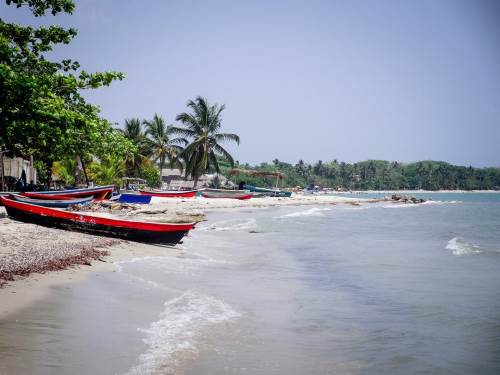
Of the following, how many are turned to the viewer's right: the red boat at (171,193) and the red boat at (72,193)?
2

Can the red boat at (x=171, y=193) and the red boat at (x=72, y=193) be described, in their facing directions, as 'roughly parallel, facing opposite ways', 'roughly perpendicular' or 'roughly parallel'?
roughly parallel

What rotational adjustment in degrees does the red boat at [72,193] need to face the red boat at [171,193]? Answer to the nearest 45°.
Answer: approximately 45° to its left

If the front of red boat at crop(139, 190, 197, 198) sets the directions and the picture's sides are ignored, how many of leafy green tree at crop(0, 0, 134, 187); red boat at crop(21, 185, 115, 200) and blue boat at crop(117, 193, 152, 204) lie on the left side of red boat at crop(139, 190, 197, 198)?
0

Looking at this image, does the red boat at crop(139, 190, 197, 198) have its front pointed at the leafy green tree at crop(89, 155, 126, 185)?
no

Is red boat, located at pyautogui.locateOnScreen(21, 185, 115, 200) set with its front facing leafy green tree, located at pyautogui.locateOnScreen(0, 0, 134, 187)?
no

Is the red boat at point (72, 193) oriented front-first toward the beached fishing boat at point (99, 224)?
no

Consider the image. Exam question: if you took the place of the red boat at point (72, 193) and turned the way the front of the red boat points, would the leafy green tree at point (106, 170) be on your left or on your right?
on your left

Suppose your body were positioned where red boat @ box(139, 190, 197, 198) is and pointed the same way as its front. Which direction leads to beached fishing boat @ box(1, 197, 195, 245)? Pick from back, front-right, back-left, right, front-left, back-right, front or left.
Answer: right

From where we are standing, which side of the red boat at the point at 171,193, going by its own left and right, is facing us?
right

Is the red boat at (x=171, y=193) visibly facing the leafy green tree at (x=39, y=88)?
no

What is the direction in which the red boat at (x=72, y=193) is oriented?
to the viewer's right

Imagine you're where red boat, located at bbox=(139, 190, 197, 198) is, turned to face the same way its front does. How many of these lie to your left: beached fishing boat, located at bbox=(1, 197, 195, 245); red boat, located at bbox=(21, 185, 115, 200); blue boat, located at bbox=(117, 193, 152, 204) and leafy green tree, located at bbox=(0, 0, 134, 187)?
0

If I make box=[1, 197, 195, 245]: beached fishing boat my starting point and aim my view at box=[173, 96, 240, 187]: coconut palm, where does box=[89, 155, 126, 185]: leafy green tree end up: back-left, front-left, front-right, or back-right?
front-left
